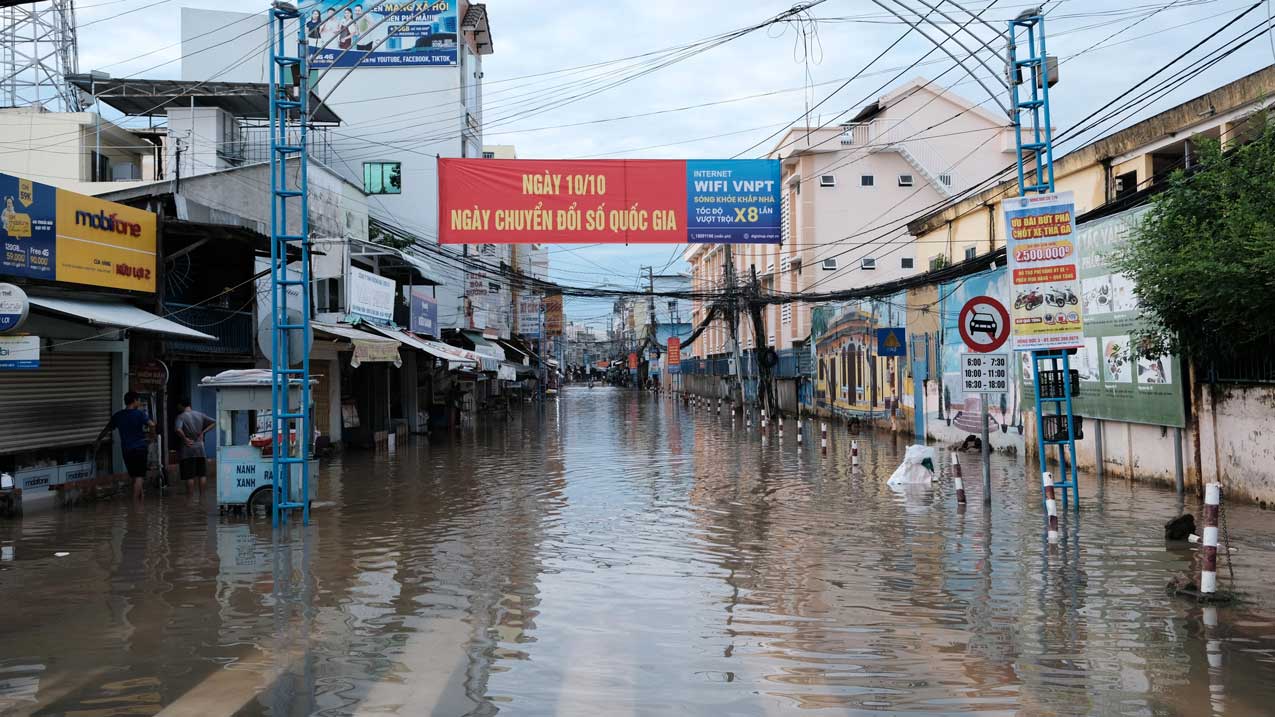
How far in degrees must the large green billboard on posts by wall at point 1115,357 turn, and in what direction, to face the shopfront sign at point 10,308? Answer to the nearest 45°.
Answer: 0° — it already faces it

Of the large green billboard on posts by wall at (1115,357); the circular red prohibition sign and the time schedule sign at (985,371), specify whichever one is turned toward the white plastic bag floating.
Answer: the large green billboard on posts by wall

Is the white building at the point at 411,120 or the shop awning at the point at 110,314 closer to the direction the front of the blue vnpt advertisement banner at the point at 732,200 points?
the shop awning

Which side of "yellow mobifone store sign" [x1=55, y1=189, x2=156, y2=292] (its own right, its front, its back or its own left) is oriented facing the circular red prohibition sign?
front

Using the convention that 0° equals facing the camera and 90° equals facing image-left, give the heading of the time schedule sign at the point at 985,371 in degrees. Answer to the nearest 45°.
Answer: approximately 0°

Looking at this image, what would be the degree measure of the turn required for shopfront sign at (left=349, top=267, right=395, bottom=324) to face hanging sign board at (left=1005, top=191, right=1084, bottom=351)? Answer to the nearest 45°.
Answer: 0° — it already faces it

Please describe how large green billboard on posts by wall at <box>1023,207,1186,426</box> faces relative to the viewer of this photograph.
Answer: facing the viewer and to the left of the viewer

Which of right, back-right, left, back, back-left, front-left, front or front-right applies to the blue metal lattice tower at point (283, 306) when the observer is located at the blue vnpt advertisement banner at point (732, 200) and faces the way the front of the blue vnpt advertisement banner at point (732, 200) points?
front-right

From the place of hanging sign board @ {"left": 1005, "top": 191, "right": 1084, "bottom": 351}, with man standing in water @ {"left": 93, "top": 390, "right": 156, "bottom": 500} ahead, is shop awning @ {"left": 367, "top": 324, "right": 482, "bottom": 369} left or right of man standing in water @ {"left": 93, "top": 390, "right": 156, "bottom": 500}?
right

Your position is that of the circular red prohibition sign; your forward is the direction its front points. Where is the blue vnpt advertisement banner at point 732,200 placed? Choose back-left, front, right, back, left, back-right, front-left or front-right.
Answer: back-right

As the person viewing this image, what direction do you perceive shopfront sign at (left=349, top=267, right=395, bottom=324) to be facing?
facing the viewer and to the right of the viewer
